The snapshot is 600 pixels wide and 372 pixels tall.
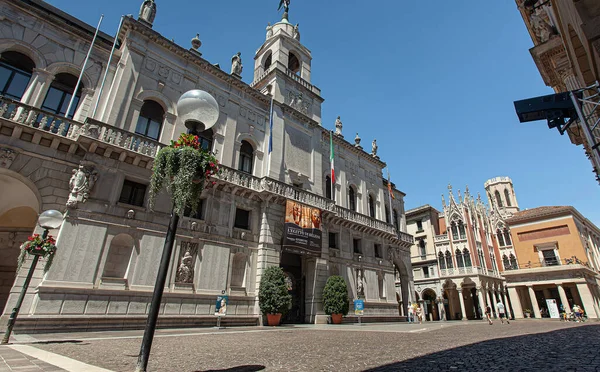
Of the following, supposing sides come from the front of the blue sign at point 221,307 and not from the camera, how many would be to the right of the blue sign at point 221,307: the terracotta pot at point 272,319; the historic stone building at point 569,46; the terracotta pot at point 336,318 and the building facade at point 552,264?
0

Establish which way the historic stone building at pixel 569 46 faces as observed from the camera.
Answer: facing the viewer and to the left of the viewer

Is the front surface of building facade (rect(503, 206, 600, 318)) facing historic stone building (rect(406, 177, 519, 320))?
no

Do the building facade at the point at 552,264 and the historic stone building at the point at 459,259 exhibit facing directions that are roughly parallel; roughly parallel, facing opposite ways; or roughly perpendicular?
roughly parallel

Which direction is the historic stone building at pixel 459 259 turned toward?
toward the camera

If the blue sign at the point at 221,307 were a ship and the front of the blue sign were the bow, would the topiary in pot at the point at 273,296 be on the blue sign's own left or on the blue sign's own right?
on the blue sign's own left

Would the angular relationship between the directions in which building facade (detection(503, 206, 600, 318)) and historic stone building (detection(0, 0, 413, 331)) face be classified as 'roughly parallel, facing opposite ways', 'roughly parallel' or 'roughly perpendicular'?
roughly perpendicular

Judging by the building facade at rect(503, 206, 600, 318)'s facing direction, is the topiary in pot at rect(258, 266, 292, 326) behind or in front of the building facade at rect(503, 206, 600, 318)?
in front

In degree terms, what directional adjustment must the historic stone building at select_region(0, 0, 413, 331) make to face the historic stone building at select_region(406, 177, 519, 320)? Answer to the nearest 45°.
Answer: approximately 45° to its left

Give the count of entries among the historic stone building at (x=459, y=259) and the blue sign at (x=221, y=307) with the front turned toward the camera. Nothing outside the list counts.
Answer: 2

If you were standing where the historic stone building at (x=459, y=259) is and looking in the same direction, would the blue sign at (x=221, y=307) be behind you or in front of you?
in front

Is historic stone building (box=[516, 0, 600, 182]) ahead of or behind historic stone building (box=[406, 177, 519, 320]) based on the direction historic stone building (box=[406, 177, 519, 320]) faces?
ahead

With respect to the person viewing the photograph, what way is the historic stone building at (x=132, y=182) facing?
facing the viewer and to the right of the viewer

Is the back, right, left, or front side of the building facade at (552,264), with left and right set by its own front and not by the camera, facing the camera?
front

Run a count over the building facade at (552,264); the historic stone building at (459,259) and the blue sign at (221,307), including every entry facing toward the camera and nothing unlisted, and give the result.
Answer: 3

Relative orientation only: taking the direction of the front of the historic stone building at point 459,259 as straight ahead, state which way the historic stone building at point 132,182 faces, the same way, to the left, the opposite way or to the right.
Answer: to the left

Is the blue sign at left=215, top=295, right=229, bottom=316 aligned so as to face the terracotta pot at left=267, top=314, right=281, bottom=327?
no

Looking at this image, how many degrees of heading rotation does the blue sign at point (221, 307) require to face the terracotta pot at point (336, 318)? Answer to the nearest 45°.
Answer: approximately 135° to its left

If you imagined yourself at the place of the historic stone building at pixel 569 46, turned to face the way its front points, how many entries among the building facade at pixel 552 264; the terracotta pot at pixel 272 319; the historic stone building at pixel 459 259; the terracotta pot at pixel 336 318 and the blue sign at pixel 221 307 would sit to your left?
0
